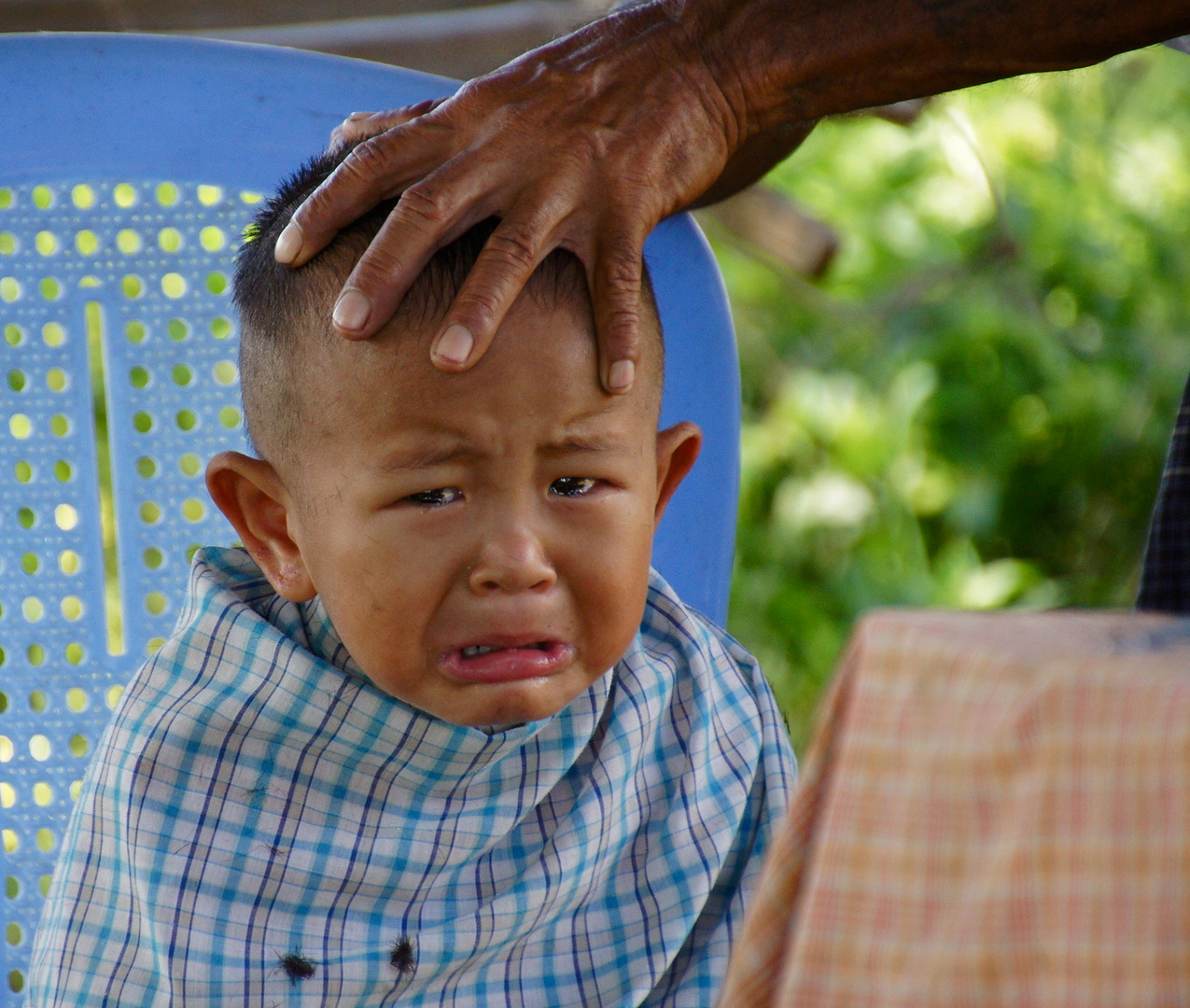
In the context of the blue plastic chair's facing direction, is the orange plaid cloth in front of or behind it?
in front

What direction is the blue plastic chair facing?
toward the camera
